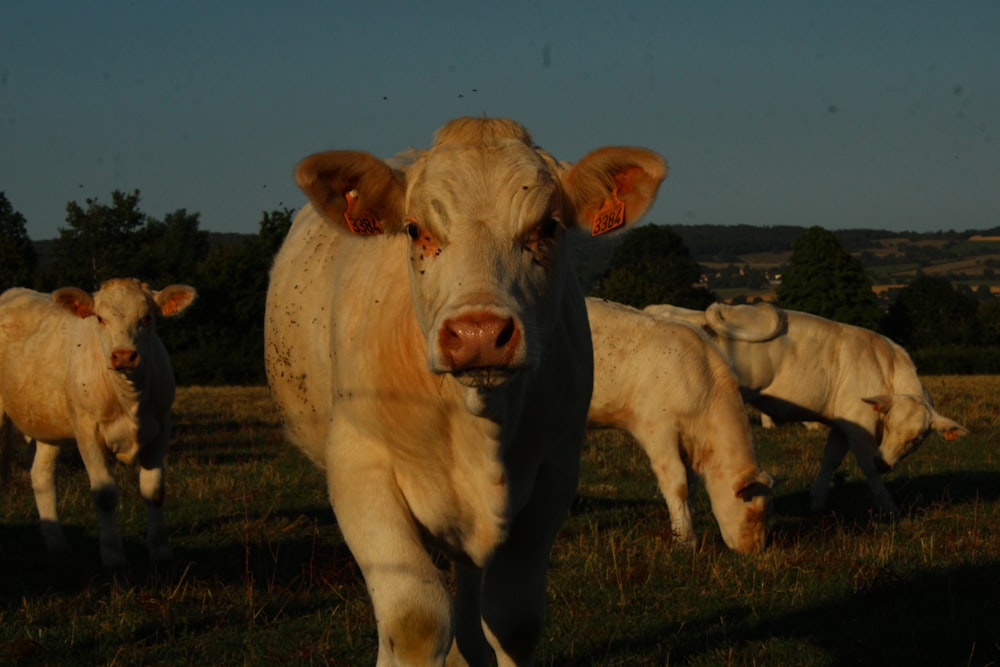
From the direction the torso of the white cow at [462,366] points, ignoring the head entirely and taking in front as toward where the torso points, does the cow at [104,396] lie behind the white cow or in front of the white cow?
behind

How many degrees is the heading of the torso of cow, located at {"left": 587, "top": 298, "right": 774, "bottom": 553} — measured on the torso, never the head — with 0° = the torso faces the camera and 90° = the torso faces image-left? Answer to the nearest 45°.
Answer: approximately 270°

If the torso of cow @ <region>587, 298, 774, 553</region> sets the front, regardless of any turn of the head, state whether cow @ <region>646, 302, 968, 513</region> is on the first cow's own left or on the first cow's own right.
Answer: on the first cow's own left

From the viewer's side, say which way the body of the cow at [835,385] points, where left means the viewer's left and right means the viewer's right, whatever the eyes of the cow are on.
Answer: facing the viewer and to the right of the viewer

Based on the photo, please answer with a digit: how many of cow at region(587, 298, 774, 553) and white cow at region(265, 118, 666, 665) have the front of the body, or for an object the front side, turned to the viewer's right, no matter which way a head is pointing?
1

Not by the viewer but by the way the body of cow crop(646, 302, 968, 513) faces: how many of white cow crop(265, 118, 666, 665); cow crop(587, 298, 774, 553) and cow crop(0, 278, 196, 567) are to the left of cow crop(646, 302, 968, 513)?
0

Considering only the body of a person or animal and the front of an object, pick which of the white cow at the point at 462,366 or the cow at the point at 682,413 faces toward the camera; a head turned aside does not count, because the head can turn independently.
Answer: the white cow

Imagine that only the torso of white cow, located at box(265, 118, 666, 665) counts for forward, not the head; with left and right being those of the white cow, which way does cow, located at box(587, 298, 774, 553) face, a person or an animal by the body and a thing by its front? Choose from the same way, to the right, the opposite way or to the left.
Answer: to the left

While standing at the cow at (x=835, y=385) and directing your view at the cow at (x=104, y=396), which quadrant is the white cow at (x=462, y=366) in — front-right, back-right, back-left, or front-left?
front-left

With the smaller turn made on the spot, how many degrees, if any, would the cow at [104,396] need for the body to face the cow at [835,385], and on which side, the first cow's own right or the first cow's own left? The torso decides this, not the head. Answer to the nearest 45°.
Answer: approximately 45° to the first cow's own left

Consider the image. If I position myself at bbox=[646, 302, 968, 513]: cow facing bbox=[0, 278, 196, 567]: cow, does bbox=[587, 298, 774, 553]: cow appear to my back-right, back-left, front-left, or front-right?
front-left

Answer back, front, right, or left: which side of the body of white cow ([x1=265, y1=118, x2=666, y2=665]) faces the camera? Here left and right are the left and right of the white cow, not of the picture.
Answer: front

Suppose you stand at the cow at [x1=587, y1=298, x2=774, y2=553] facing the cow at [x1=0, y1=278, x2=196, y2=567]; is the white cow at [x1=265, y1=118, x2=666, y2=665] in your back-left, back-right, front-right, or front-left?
front-left

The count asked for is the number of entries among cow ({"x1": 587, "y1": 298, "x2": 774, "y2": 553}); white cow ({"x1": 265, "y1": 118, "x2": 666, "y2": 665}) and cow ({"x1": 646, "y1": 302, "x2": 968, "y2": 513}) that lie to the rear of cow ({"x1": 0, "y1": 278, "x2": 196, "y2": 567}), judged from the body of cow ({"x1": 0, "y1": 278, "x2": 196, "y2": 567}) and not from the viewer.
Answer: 0

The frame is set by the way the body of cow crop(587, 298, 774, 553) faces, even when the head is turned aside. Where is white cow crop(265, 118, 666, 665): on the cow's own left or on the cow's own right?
on the cow's own right
